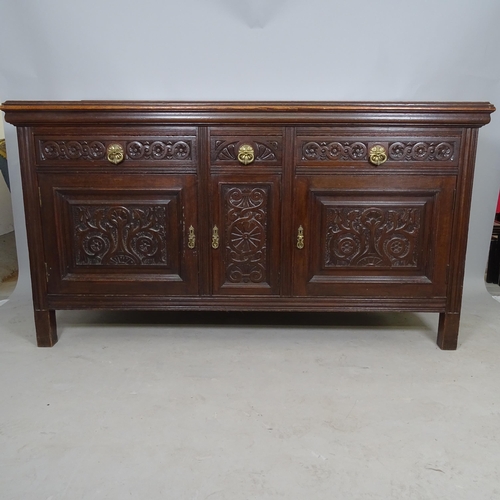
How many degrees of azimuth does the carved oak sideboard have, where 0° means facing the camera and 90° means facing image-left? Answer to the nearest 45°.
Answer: approximately 0°
